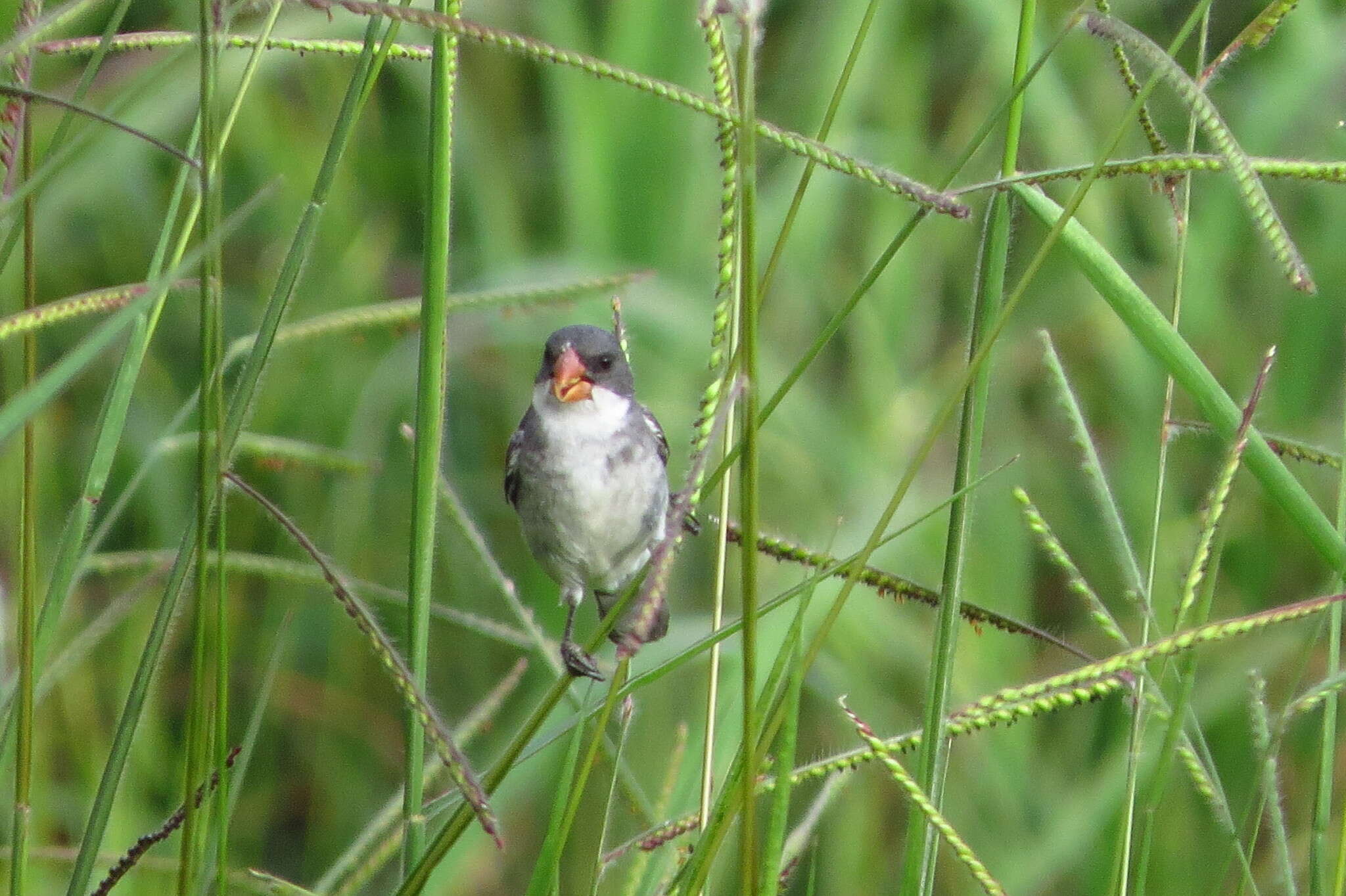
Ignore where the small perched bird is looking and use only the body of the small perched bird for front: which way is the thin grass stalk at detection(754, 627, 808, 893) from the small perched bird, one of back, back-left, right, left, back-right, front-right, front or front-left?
left

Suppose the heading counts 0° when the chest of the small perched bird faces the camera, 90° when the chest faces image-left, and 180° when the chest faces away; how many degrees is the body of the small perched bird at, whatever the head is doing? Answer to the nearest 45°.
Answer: approximately 0°

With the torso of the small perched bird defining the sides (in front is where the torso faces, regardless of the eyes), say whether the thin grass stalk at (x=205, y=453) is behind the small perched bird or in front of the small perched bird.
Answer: in front

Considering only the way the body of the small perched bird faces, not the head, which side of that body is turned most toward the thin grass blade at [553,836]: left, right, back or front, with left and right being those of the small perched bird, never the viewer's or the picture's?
front
